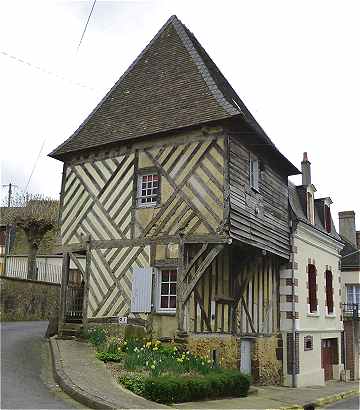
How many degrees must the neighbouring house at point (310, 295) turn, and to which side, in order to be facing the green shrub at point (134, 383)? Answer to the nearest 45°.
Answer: approximately 45° to its right

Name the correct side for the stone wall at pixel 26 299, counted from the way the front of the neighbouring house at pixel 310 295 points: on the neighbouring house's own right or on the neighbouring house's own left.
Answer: on the neighbouring house's own right

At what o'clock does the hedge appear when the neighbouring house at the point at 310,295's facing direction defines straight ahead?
The hedge is roughly at 2 o'clock from the neighbouring house.

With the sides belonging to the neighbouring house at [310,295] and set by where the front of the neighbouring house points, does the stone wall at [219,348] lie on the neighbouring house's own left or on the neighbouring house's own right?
on the neighbouring house's own right

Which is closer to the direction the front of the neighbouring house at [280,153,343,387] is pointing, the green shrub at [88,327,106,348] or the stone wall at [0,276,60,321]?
the green shrub

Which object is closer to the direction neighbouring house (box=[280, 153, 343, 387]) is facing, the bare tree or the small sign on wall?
the small sign on wall

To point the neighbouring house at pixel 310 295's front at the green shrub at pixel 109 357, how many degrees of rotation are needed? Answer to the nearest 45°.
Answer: approximately 90° to its right

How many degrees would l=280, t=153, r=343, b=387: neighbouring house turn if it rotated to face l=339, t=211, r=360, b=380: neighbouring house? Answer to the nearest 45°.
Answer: approximately 135° to its left

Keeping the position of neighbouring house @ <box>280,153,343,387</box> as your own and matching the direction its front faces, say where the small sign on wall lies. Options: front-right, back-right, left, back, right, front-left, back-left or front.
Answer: right

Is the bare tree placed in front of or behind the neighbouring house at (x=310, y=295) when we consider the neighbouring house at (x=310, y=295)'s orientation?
behind

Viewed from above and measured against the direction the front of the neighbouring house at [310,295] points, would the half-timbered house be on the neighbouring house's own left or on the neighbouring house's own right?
on the neighbouring house's own right

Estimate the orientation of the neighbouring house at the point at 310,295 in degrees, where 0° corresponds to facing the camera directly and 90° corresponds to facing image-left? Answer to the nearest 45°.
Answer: approximately 315°

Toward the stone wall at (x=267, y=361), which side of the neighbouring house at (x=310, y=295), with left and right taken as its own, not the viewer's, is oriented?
right

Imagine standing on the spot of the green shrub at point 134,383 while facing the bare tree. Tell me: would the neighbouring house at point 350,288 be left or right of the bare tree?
right
